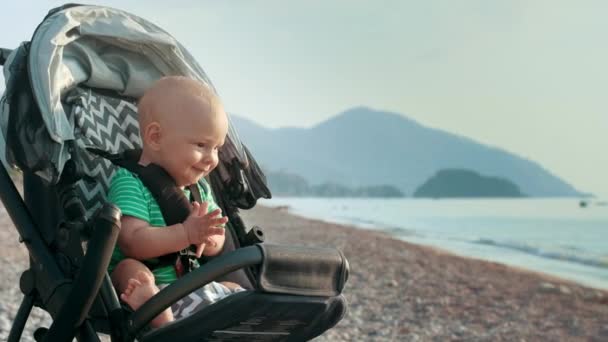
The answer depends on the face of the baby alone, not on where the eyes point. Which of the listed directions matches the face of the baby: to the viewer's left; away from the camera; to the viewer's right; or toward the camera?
to the viewer's right

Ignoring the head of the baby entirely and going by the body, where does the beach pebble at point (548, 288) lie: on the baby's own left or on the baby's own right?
on the baby's own left

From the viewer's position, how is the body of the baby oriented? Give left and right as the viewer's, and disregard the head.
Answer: facing the viewer and to the right of the viewer

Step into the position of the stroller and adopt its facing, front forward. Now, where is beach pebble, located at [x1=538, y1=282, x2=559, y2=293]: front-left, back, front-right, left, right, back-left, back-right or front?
left
